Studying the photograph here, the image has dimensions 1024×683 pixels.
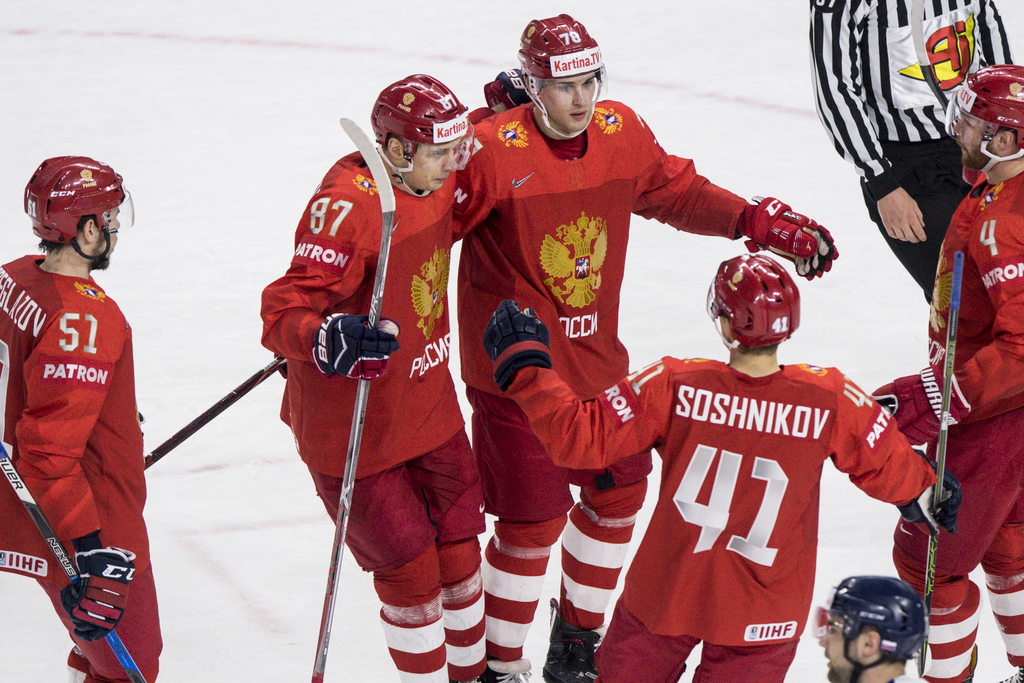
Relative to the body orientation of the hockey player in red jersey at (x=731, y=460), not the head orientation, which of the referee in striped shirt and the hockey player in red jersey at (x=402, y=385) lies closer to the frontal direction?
the referee in striped shirt

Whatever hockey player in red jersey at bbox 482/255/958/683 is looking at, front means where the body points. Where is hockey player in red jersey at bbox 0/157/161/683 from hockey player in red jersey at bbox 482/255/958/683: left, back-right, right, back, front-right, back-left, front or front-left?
left

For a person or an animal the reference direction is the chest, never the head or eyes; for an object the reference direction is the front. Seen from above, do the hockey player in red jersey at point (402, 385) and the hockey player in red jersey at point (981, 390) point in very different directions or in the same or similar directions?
very different directions

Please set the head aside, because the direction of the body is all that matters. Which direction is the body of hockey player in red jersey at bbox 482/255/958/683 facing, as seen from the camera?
away from the camera

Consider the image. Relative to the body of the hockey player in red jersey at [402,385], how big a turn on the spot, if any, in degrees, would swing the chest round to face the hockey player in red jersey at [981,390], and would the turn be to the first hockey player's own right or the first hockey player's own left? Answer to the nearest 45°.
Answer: approximately 45° to the first hockey player's own left

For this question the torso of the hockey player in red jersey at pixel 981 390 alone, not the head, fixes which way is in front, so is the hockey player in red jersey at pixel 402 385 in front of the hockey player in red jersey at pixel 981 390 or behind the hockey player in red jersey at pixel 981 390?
in front

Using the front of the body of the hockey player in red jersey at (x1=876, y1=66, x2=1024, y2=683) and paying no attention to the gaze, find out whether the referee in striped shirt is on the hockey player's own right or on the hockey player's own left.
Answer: on the hockey player's own right

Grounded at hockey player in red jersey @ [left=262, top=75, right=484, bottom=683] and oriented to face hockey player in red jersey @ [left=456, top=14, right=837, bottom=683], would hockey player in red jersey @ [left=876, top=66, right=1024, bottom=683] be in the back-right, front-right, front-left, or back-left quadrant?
front-right

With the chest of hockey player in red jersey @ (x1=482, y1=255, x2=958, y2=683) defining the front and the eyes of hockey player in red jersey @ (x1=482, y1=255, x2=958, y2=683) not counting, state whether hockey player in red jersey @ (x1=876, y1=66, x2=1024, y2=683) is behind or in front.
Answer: in front

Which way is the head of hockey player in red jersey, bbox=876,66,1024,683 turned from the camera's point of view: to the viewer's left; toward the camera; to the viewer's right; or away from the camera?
to the viewer's left

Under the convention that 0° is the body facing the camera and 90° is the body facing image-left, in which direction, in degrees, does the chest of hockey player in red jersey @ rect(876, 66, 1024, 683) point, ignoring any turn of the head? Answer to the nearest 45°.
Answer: approximately 90°

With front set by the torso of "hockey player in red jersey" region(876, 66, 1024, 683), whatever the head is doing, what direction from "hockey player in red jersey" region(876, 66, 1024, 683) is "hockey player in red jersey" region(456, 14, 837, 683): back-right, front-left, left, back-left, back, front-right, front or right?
front

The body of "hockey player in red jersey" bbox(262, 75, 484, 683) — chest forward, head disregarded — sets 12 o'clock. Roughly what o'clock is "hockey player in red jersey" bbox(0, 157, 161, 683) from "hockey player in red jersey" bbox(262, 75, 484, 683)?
"hockey player in red jersey" bbox(0, 157, 161, 683) is roughly at 4 o'clock from "hockey player in red jersey" bbox(262, 75, 484, 683).
